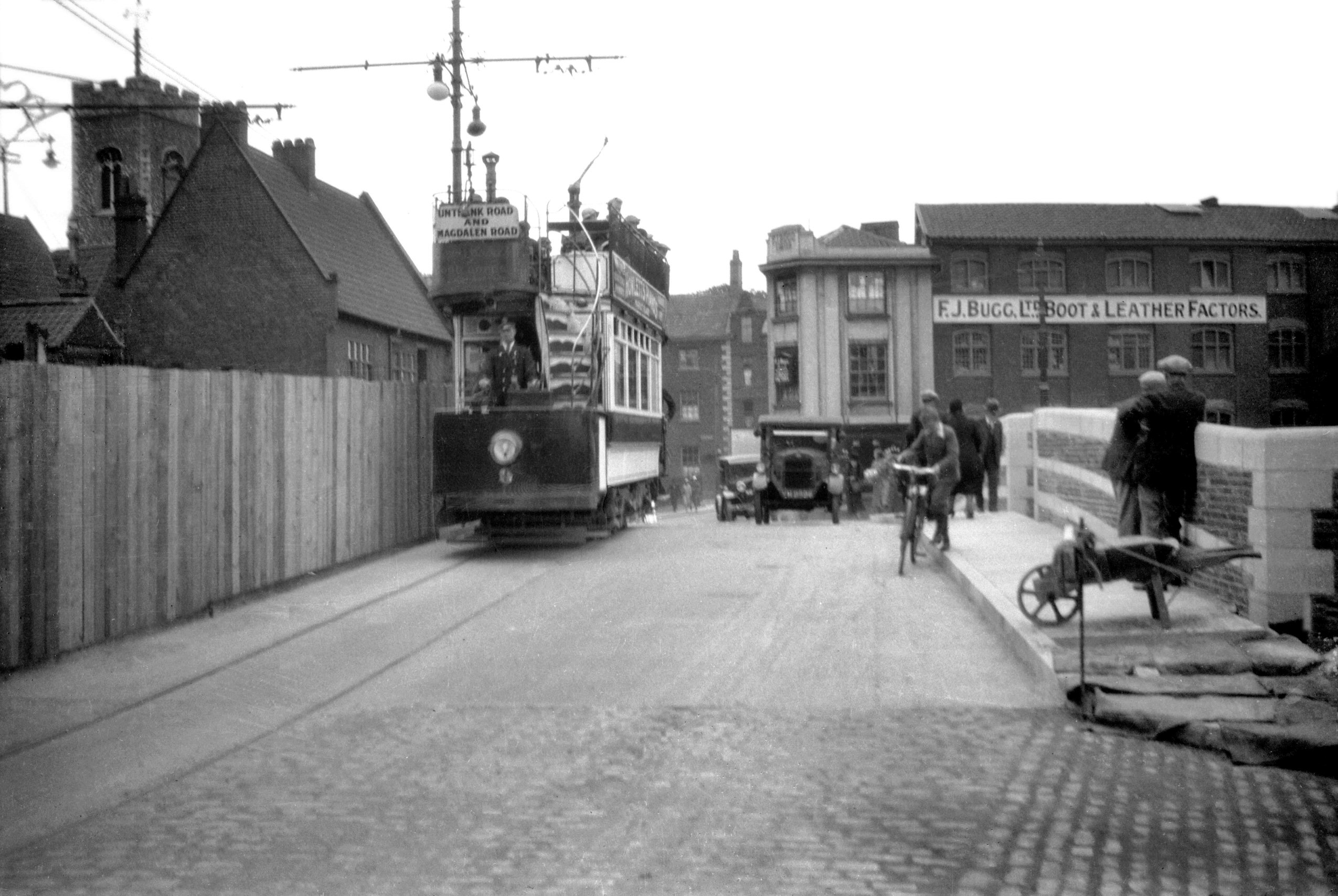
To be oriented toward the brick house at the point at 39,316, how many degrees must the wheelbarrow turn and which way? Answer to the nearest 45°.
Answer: approximately 45° to its right

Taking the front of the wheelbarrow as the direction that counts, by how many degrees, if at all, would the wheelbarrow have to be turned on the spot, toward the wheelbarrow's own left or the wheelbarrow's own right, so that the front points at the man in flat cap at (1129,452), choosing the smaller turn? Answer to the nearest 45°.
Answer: approximately 90° to the wheelbarrow's own right

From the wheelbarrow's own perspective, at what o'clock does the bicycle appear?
The bicycle is roughly at 2 o'clock from the wheelbarrow.

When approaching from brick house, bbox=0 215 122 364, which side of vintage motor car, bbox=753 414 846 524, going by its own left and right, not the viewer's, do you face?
right

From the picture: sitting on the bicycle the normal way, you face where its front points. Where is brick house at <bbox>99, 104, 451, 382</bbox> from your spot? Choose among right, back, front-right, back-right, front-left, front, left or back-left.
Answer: back-right

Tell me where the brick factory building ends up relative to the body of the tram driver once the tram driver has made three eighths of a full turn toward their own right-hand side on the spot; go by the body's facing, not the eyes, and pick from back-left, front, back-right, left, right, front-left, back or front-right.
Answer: right

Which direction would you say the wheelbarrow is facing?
to the viewer's left

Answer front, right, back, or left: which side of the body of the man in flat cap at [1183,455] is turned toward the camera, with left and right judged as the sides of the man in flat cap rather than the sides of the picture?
back

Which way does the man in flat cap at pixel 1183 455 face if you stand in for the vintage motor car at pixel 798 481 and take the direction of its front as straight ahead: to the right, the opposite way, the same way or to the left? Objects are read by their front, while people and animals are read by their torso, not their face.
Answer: the opposite way

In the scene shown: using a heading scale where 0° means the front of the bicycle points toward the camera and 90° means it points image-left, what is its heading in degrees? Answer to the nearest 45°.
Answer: approximately 0°
